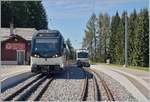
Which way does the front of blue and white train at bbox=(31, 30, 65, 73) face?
toward the camera
